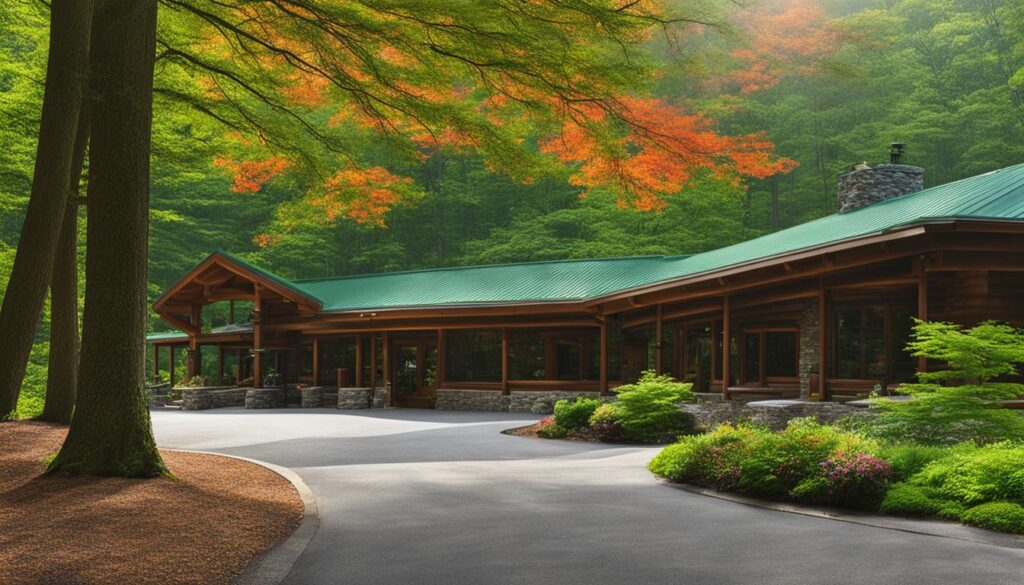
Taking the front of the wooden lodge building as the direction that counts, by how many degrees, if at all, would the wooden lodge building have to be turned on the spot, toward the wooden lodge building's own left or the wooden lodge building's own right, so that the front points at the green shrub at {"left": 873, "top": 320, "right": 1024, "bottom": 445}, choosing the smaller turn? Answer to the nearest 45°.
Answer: approximately 45° to the wooden lodge building's own left

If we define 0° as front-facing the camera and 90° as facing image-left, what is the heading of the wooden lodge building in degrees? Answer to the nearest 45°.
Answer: approximately 45°

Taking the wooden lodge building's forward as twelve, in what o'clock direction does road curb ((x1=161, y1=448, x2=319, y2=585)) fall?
The road curb is roughly at 11 o'clock from the wooden lodge building.

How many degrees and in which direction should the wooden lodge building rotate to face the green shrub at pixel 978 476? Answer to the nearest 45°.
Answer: approximately 45° to its left

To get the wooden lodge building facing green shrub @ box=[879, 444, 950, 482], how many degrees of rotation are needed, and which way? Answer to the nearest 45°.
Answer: approximately 45° to its left
